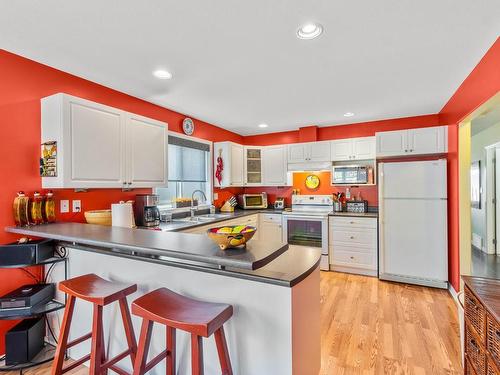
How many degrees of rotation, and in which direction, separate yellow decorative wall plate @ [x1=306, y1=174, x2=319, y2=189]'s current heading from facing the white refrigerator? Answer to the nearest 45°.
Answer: approximately 45° to its left

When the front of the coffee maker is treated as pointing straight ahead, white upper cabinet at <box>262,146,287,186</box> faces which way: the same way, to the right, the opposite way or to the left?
to the right

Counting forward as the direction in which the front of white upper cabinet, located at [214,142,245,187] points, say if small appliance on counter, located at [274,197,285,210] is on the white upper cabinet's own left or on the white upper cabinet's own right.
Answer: on the white upper cabinet's own left

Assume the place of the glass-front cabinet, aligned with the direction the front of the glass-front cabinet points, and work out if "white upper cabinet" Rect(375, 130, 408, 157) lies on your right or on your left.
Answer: on your left

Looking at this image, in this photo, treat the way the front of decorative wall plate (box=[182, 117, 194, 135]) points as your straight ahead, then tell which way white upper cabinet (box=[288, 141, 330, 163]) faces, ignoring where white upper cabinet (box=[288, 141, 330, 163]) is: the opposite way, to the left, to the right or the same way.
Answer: to the right

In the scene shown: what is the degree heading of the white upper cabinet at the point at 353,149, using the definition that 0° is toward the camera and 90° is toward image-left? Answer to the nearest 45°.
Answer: approximately 0°

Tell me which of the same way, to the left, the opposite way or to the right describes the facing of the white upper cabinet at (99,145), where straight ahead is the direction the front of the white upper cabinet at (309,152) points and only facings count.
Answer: to the left

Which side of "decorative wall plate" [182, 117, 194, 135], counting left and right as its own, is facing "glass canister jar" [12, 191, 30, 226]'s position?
right
